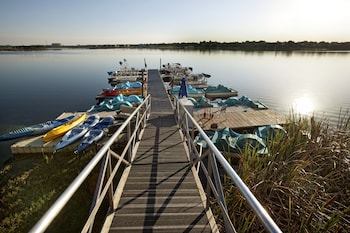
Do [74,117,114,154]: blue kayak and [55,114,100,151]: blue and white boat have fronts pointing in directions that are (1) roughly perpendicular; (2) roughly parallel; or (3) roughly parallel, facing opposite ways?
roughly parallel

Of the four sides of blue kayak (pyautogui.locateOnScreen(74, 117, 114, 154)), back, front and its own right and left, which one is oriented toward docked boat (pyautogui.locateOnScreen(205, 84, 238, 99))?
back

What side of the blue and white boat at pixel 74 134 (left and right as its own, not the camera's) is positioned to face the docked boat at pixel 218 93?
back

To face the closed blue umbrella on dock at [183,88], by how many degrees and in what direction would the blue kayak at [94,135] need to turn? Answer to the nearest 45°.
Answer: approximately 135° to its left

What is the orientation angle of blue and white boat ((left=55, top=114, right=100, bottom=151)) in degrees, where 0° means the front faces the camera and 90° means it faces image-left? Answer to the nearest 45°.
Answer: approximately 45°

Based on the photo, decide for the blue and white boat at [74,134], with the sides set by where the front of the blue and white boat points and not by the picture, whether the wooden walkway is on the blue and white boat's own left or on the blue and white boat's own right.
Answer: on the blue and white boat's own left

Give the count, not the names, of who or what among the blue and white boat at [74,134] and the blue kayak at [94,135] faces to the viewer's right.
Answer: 0

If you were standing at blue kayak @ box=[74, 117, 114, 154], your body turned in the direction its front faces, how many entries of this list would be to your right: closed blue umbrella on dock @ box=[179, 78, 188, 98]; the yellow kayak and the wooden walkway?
1
